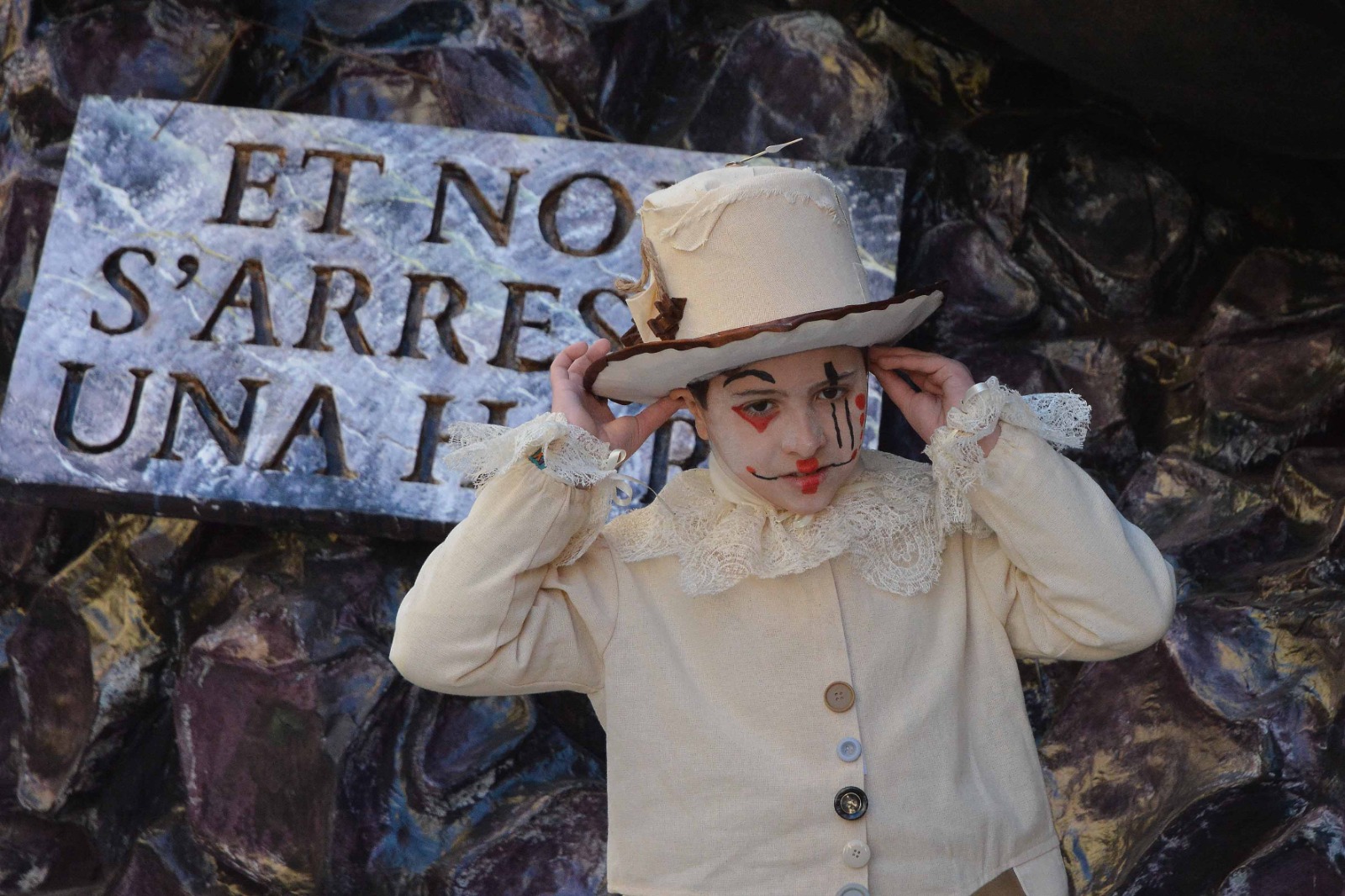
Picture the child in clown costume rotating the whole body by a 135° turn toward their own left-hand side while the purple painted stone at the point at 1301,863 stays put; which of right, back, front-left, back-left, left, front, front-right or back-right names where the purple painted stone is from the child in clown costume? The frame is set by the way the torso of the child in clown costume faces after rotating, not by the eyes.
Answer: front

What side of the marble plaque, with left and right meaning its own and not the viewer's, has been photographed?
front

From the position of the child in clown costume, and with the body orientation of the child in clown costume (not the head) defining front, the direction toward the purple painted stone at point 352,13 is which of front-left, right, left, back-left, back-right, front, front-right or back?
back-right

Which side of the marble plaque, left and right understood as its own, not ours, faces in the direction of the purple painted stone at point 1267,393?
left

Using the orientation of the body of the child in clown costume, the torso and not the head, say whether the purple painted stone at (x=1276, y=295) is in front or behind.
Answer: behind

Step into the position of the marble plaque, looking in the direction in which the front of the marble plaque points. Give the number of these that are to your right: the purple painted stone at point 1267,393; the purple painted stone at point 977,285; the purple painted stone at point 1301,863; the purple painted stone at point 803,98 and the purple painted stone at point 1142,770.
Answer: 0

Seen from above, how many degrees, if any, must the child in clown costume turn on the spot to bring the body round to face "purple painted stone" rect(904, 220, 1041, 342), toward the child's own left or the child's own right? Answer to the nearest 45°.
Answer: approximately 180°

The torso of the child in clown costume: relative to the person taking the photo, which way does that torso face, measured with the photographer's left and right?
facing the viewer

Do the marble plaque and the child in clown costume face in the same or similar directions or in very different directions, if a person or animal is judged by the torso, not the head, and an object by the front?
same or similar directions

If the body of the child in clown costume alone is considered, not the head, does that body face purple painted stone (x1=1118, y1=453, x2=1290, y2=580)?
no

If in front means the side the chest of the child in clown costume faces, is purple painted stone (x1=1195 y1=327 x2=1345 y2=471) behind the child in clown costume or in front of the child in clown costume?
behind

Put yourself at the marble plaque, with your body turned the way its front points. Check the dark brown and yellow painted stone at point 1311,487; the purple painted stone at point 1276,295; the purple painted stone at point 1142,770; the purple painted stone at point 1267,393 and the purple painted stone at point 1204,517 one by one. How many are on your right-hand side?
0

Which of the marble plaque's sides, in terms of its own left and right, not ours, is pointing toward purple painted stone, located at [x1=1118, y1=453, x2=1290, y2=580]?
left

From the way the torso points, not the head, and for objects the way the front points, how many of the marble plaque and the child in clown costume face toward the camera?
2
